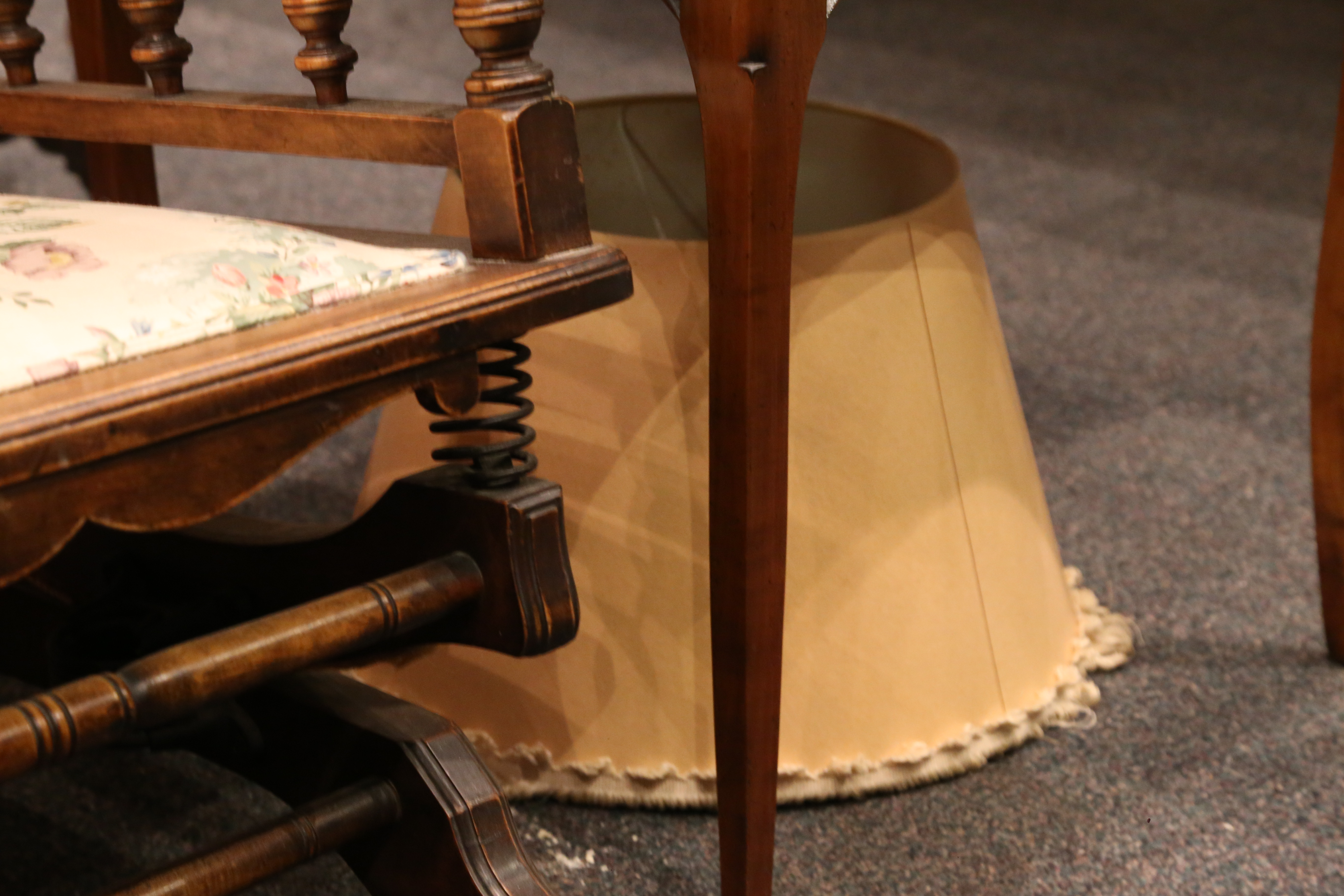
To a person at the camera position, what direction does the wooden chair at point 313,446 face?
facing the viewer and to the right of the viewer
